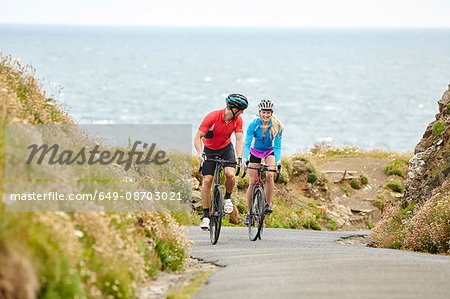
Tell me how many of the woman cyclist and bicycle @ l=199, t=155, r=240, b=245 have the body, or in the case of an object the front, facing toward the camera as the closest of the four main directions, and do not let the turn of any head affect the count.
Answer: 2

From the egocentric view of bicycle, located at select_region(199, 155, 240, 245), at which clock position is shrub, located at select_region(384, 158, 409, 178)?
The shrub is roughly at 7 o'clock from the bicycle.

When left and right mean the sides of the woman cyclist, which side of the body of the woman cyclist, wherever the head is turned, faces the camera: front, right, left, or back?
front

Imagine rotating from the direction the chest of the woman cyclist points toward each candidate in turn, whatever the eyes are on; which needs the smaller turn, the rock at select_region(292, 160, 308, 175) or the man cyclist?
the man cyclist

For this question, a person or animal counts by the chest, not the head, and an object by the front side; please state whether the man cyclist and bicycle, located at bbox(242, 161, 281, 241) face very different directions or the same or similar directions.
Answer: same or similar directions

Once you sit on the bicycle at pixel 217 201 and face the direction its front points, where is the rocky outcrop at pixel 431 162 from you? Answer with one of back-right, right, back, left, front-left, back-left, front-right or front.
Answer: back-left

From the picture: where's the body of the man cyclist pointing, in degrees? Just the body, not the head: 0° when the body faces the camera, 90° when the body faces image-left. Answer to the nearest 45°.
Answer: approximately 0°

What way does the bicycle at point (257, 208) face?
toward the camera

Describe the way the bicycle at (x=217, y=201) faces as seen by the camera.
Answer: facing the viewer

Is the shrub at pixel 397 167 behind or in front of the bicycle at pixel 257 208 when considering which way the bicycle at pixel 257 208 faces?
behind

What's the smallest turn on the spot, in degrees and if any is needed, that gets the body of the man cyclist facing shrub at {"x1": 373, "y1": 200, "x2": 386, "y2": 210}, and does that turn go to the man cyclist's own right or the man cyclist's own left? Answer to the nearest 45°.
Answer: approximately 135° to the man cyclist's own left

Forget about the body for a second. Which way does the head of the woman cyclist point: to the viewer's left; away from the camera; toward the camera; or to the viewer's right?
toward the camera

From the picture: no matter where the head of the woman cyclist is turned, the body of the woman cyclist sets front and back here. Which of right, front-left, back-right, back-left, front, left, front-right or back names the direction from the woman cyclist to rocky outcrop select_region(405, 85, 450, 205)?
back-left

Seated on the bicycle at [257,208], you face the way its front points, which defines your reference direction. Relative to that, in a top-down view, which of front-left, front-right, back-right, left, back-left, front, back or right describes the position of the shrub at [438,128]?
back-left

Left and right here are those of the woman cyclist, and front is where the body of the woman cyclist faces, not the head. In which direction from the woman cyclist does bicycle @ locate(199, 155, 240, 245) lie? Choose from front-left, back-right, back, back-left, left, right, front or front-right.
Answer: front-right

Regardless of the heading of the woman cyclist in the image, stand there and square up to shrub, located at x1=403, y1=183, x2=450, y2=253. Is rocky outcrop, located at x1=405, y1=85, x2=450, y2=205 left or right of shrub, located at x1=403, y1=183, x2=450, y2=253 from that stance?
left
